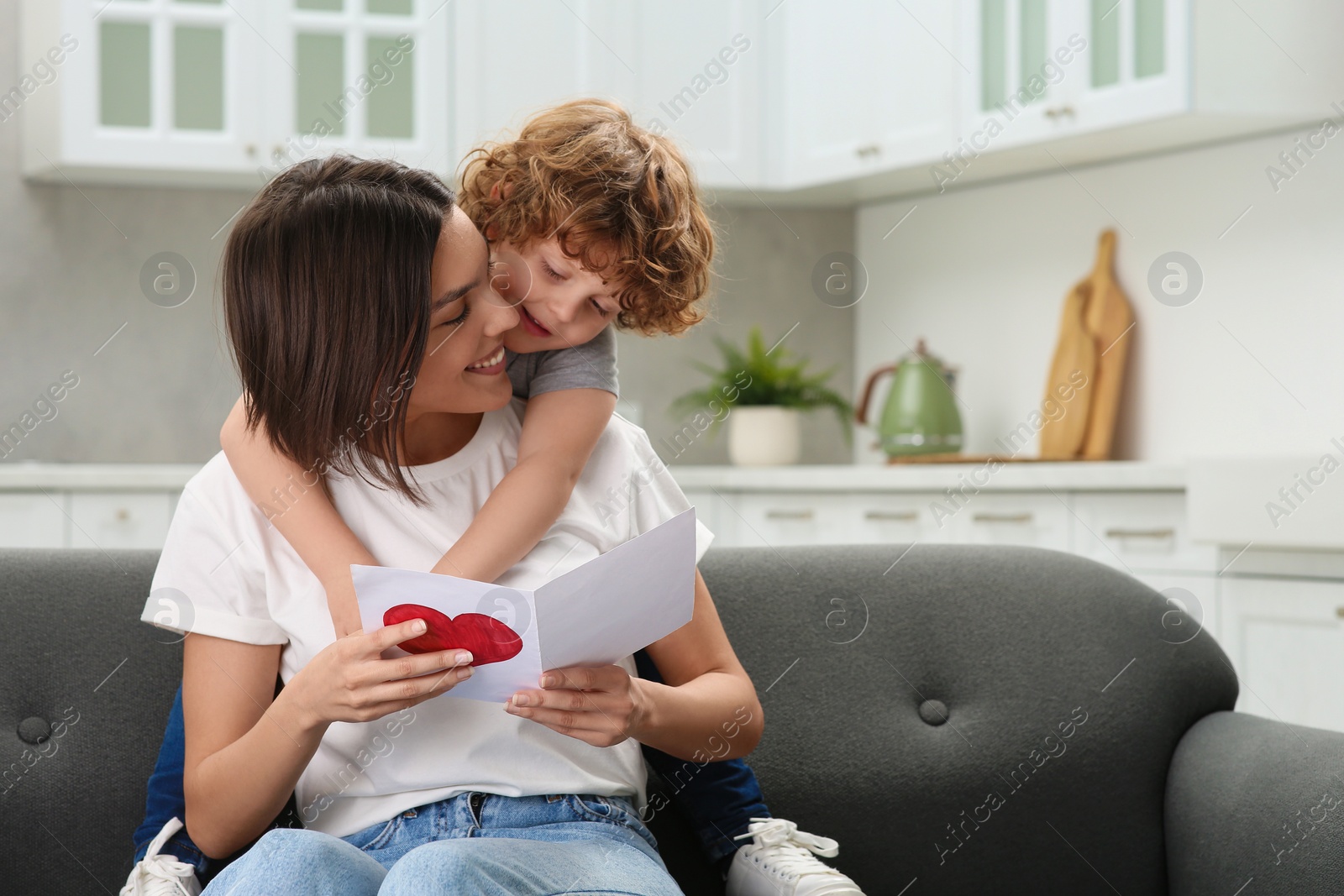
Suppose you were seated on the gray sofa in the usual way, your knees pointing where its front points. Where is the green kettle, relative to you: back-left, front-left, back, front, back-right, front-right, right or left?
back

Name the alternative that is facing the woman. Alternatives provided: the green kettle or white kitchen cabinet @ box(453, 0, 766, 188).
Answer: the white kitchen cabinet

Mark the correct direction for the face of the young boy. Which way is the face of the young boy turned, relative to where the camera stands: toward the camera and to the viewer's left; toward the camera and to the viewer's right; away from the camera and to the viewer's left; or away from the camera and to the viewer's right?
toward the camera and to the viewer's left

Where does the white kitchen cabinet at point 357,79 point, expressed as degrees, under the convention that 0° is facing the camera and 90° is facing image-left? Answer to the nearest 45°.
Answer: approximately 0°

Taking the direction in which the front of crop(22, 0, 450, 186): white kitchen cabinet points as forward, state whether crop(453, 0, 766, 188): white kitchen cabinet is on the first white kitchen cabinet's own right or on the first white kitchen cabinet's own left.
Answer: on the first white kitchen cabinet's own left

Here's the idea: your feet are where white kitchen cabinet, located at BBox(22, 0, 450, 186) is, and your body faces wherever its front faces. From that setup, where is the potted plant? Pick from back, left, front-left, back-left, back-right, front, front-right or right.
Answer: left

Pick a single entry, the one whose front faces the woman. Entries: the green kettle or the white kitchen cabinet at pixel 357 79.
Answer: the white kitchen cabinet
